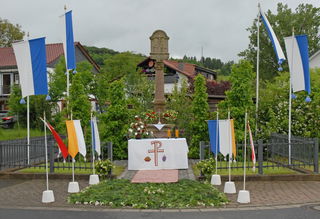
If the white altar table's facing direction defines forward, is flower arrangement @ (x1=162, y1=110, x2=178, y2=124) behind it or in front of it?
behind

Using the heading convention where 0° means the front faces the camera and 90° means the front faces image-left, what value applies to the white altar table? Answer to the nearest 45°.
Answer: approximately 0°

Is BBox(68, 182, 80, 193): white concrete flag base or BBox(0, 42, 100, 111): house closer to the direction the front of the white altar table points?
the white concrete flag base

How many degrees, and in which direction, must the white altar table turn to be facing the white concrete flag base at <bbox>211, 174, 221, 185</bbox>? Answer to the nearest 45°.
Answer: approximately 45° to its left

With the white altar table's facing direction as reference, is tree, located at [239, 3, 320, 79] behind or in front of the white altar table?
behind

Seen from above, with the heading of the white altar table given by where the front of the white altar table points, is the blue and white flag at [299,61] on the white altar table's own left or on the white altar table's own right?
on the white altar table's own left

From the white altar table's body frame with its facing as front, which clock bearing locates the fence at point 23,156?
The fence is roughly at 3 o'clock from the white altar table.

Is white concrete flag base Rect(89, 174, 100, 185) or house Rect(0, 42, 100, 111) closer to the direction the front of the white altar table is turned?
the white concrete flag base

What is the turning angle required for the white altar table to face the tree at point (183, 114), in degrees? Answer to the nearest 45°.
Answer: approximately 180°

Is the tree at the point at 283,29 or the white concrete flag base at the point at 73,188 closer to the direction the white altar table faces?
the white concrete flag base

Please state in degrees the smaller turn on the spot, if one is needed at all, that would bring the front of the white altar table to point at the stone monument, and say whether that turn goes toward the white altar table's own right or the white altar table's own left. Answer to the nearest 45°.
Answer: approximately 180°
